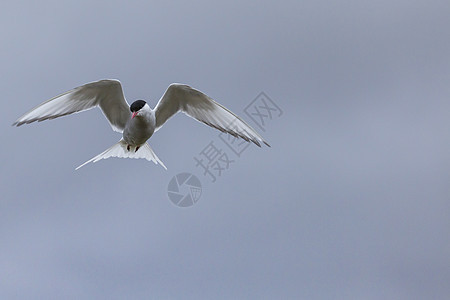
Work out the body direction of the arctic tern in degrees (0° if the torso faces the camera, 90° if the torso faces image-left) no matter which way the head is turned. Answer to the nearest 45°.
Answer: approximately 0°
